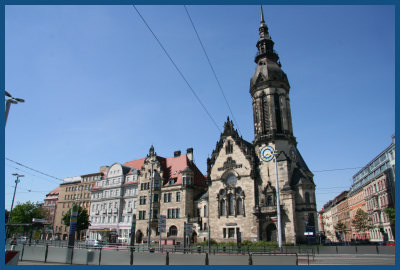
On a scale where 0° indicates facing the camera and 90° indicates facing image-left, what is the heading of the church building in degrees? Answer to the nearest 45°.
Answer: approximately 0°
